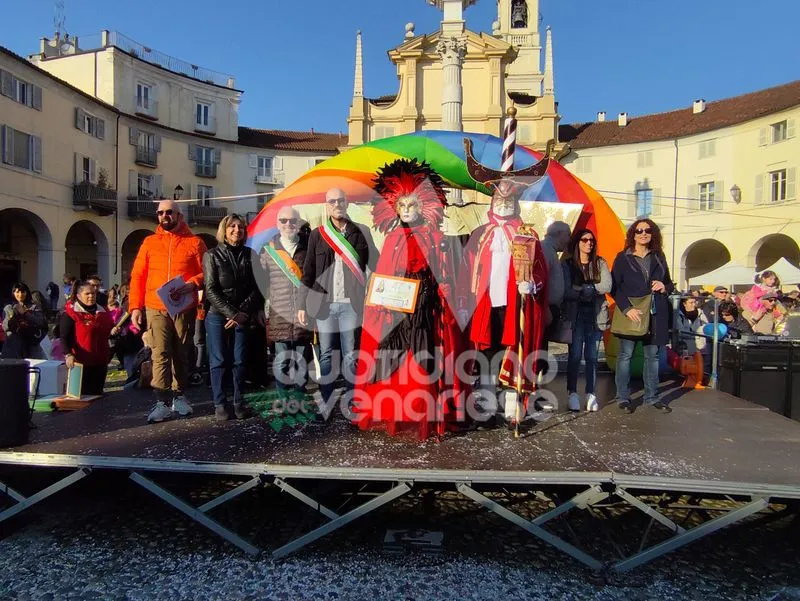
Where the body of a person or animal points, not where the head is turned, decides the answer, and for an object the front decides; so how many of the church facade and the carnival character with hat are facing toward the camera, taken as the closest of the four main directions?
2

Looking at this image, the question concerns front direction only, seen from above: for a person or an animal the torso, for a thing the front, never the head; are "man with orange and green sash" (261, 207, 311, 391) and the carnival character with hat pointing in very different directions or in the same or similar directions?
same or similar directions

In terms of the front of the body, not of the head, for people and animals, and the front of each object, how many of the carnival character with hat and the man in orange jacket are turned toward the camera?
2

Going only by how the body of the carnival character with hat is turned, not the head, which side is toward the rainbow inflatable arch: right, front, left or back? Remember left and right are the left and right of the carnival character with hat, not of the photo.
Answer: back

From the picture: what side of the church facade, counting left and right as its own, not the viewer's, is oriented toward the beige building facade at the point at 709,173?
left

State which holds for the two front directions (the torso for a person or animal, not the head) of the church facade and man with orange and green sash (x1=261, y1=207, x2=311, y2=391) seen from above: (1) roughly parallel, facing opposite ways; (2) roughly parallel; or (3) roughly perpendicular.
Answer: roughly parallel

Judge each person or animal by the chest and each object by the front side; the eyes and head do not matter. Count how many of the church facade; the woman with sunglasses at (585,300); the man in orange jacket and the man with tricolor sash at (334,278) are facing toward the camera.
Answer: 4

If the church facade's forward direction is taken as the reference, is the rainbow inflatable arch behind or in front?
in front

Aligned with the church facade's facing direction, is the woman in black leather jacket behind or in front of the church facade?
in front

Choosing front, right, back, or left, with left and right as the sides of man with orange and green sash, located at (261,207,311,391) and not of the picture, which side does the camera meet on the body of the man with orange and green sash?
front

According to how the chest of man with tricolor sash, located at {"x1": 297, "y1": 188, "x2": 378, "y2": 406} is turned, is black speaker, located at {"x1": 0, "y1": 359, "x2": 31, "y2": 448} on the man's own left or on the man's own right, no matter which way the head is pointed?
on the man's own right

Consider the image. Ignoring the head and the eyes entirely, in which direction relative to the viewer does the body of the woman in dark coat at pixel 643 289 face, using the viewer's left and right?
facing the viewer

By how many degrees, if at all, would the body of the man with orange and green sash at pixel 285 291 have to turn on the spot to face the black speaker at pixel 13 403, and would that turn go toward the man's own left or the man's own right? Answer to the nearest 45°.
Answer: approximately 90° to the man's own right

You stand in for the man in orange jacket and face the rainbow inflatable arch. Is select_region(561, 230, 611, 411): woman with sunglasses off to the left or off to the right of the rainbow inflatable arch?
right
